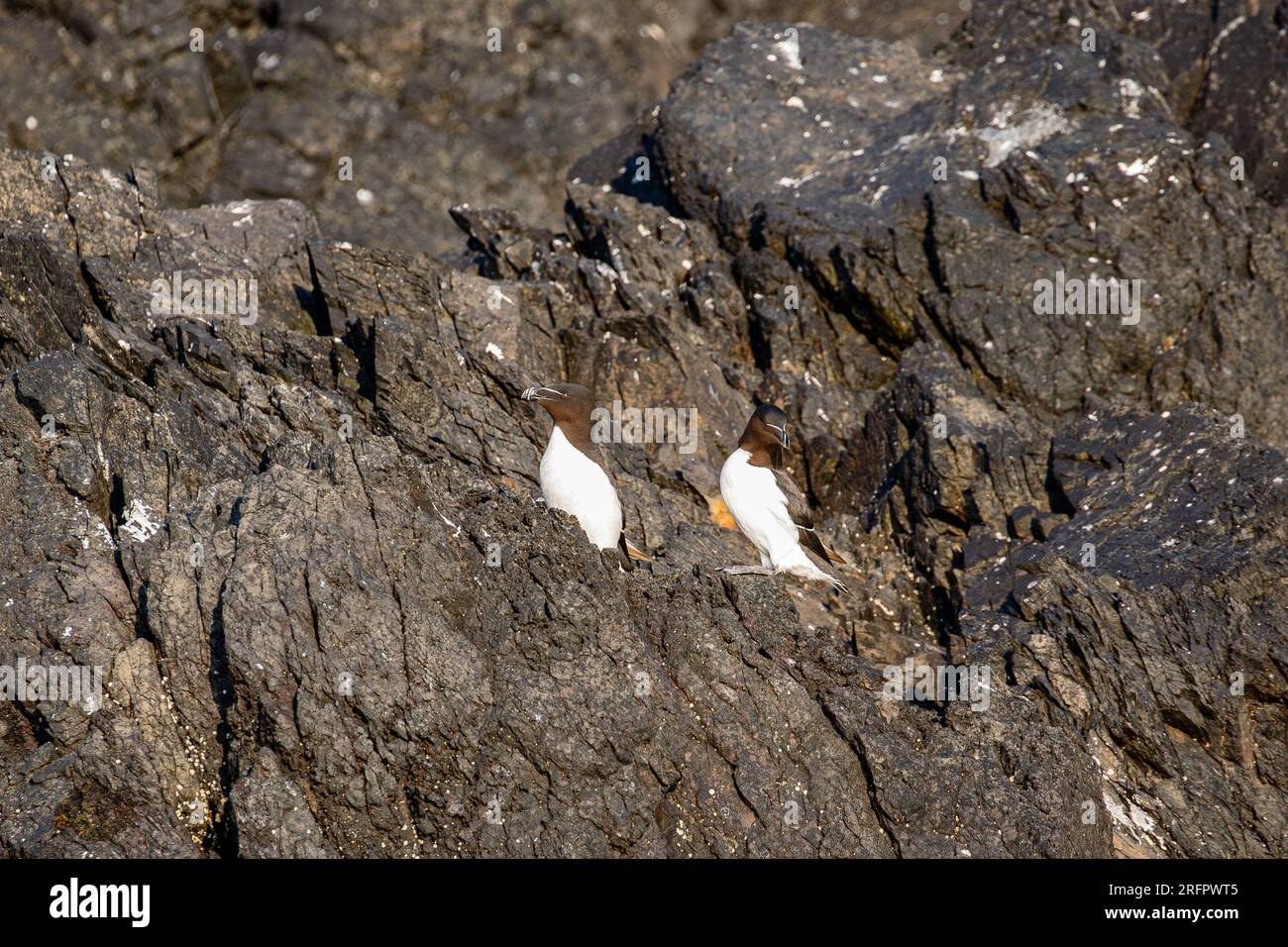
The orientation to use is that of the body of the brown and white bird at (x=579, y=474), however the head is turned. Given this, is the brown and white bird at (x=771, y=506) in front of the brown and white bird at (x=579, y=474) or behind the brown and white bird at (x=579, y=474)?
behind

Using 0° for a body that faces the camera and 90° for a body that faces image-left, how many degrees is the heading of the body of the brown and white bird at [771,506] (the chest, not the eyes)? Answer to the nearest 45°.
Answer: approximately 45°

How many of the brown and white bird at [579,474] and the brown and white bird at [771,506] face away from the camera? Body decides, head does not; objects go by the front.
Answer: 0

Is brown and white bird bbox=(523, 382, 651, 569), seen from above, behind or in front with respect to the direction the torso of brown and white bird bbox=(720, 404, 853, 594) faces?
in front

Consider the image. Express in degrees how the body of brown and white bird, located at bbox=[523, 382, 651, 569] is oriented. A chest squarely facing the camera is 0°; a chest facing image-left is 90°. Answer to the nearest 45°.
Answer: approximately 45°
